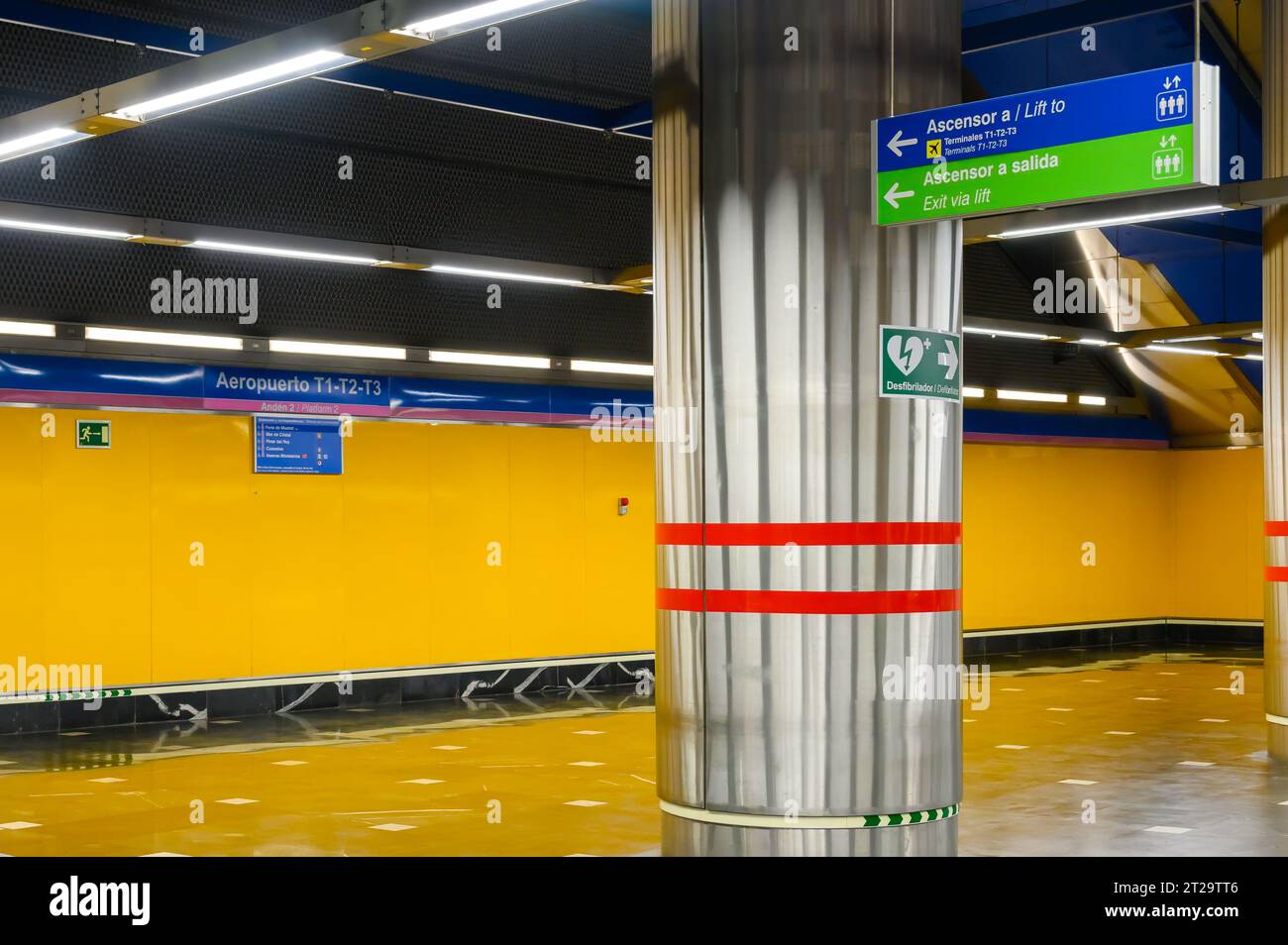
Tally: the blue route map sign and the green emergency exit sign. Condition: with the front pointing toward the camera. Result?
2

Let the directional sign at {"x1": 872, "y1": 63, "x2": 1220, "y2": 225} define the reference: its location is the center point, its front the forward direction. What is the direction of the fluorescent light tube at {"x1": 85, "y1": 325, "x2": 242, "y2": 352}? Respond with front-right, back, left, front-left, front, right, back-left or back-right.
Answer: right

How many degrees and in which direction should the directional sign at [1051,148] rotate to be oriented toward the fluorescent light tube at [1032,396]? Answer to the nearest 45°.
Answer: approximately 135° to its right

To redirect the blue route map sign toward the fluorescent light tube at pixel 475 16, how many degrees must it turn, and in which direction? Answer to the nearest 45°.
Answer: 0° — it already faces it

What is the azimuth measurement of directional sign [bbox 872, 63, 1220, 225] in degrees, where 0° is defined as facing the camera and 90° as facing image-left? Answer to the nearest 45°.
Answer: approximately 45°

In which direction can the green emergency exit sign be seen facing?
toward the camera

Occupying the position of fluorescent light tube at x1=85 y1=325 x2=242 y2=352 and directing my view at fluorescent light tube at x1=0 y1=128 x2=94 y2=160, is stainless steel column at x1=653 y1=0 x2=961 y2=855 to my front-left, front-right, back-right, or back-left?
front-left

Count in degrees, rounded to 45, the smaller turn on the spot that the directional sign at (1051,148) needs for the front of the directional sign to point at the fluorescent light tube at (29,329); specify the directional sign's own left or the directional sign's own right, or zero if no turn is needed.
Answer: approximately 90° to the directional sign's own right

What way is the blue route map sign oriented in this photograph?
toward the camera

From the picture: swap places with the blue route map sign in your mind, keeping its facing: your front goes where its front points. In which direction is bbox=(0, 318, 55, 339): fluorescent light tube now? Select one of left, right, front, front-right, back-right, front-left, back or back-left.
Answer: front-right

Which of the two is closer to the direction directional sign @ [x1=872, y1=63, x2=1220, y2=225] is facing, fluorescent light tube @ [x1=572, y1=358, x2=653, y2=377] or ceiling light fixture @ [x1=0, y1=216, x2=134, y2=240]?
the ceiling light fixture

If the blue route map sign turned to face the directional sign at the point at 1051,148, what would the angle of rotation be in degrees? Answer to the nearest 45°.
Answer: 0° — it already faces it

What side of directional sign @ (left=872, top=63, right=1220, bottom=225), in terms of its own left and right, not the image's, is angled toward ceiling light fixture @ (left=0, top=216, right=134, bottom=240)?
right
